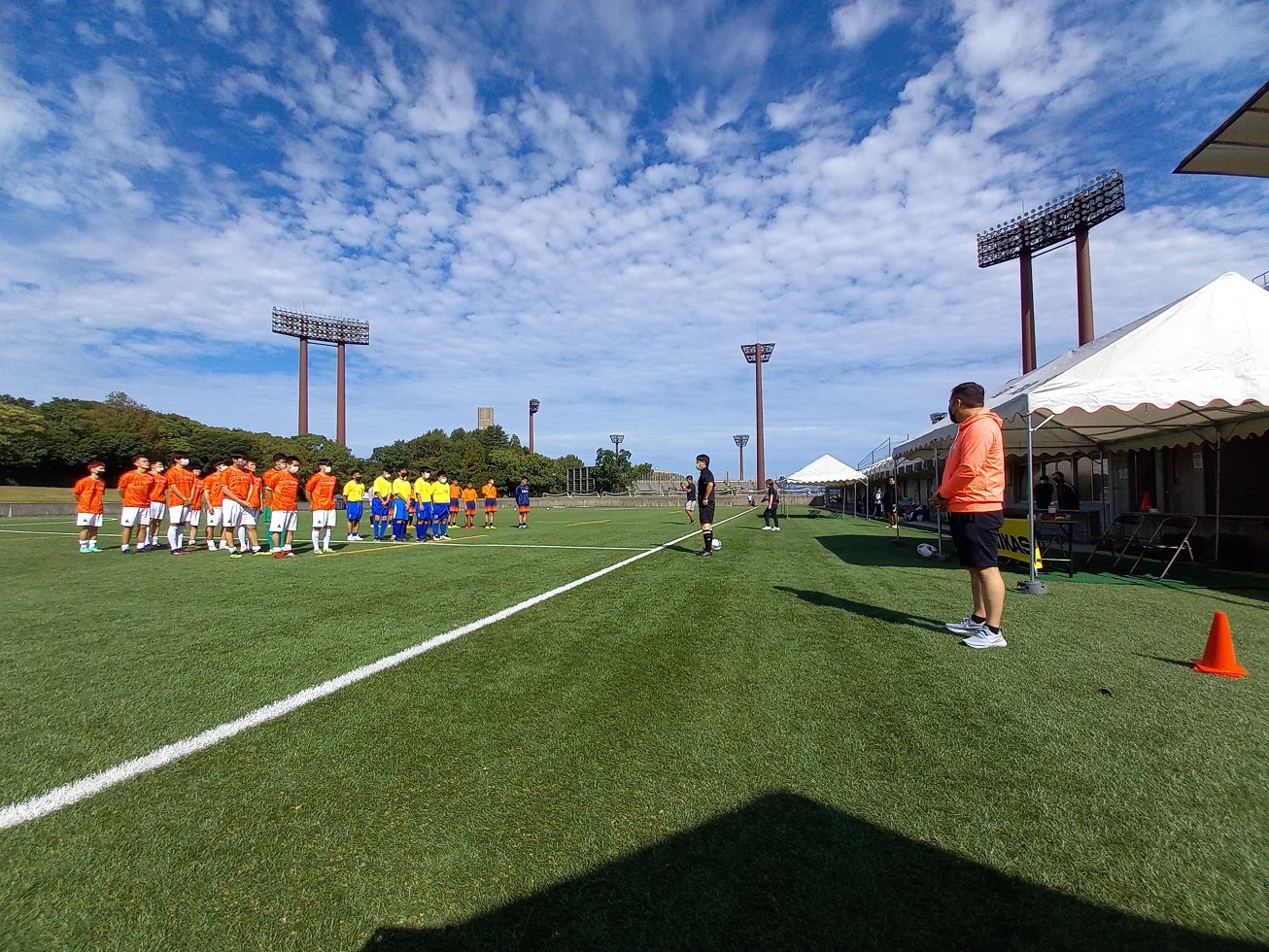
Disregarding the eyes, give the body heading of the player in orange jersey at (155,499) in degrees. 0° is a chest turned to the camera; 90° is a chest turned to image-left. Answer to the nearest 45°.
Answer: approximately 315°

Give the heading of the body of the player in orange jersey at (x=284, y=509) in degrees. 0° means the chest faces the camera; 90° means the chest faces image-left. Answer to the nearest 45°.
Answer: approximately 315°

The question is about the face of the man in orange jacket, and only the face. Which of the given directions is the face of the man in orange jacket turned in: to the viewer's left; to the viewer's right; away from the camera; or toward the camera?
to the viewer's left

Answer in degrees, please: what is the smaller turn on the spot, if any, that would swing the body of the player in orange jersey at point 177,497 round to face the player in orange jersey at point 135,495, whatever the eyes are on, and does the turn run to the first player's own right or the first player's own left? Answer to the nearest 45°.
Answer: approximately 135° to the first player's own right

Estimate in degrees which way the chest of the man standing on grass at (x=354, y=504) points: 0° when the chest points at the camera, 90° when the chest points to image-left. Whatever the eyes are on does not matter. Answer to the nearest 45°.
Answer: approximately 315°

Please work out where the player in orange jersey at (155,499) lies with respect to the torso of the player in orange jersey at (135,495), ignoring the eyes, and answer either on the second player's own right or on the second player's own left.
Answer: on the second player's own left

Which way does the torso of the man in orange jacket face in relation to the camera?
to the viewer's left
